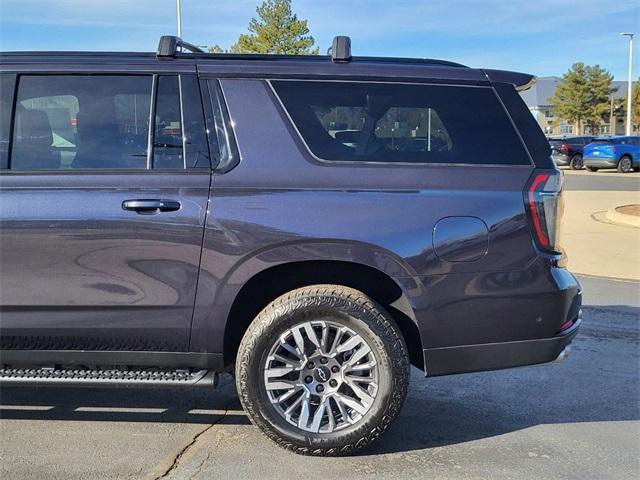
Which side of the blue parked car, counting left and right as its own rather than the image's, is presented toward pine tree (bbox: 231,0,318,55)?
back

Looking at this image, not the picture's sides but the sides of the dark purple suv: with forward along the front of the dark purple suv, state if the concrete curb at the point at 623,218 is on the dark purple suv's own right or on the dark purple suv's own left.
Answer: on the dark purple suv's own right

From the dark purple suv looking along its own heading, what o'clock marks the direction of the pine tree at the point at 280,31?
The pine tree is roughly at 3 o'clock from the dark purple suv.

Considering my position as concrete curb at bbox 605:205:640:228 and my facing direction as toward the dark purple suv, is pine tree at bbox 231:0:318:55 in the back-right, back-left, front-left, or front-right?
back-right

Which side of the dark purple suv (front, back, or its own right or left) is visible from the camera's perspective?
left

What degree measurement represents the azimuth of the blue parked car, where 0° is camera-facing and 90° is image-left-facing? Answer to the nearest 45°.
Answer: approximately 225°
